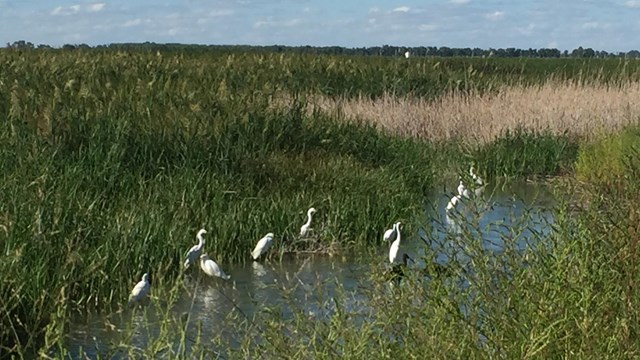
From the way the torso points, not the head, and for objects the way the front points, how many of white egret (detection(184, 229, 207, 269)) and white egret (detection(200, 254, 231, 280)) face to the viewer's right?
1

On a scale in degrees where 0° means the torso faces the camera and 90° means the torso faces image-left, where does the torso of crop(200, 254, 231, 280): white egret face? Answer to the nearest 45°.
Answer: approximately 90°

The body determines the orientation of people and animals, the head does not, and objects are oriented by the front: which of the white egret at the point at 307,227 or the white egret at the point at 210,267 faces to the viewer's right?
the white egret at the point at 307,227

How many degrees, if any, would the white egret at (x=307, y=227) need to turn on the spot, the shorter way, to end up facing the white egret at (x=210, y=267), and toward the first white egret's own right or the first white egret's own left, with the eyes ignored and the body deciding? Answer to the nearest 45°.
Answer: approximately 135° to the first white egret's own right

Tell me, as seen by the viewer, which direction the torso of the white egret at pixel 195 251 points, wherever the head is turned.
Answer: to the viewer's right

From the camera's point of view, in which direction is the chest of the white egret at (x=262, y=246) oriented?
to the viewer's right

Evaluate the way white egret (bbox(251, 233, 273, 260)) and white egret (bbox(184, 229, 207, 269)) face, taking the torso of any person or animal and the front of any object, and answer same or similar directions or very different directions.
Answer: same or similar directions

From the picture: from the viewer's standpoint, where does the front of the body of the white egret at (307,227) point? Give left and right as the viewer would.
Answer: facing to the right of the viewer

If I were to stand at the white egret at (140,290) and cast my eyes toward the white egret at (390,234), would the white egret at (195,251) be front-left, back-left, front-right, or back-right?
front-left

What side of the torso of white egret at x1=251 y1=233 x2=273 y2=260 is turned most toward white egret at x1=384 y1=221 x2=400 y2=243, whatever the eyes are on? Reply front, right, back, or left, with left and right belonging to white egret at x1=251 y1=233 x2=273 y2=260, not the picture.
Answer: front
